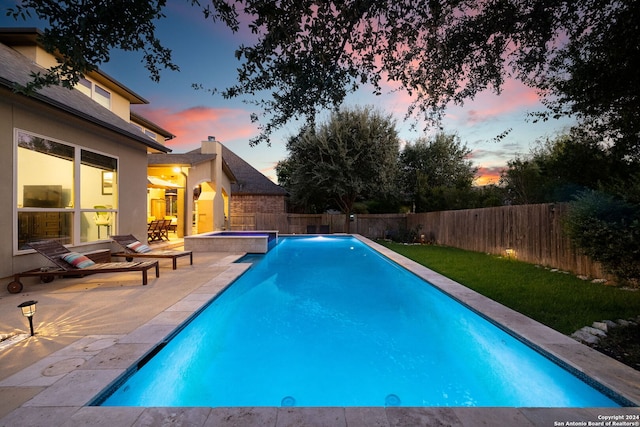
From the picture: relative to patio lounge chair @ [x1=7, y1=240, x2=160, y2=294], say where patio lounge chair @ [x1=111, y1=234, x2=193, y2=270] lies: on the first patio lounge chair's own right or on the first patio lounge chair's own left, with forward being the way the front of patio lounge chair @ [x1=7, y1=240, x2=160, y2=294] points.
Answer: on the first patio lounge chair's own left

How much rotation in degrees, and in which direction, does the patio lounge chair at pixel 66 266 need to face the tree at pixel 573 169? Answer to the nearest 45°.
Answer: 0° — it already faces it

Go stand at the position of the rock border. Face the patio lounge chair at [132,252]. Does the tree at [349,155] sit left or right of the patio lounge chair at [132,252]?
right

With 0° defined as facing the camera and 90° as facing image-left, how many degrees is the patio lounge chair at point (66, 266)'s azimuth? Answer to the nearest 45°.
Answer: approximately 270°

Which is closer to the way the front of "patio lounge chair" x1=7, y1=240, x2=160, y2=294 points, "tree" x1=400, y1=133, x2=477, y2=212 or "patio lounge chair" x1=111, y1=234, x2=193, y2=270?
the tree

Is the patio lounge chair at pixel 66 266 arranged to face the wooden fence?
yes
